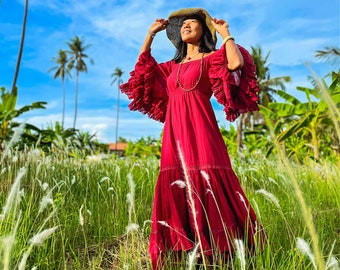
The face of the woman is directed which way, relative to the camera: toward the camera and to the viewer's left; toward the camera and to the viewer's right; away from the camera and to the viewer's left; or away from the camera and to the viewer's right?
toward the camera and to the viewer's left

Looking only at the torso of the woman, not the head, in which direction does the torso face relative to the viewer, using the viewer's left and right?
facing the viewer
